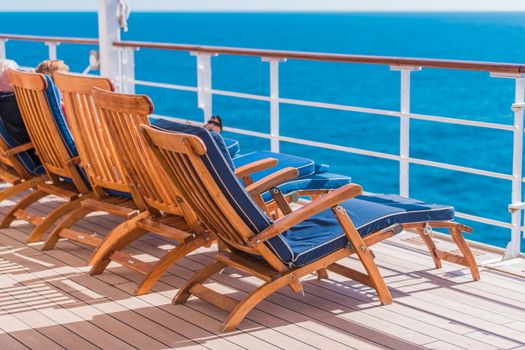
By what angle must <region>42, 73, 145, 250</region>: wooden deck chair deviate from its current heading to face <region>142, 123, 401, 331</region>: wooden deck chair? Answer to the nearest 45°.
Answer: approximately 90° to its right

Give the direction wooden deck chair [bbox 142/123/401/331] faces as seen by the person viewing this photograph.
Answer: facing away from the viewer and to the right of the viewer

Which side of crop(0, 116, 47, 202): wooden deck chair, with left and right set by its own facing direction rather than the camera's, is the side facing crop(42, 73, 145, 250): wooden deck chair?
right

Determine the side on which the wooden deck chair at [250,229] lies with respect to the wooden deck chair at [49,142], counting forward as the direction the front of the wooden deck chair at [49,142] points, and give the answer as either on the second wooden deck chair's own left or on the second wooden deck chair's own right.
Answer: on the second wooden deck chair's own right

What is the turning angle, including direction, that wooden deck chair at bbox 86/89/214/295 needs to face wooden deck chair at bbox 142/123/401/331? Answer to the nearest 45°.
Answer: approximately 90° to its right

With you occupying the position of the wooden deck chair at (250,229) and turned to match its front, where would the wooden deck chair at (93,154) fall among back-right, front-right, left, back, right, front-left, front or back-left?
left

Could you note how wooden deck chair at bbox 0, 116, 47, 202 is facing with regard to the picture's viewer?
facing away from the viewer and to the right of the viewer

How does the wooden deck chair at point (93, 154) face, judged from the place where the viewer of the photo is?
facing away from the viewer and to the right of the viewer

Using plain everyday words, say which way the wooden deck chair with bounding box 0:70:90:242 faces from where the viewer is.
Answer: facing away from the viewer and to the right of the viewer

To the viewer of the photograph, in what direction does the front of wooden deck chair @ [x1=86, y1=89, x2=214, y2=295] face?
facing away from the viewer and to the right of the viewer

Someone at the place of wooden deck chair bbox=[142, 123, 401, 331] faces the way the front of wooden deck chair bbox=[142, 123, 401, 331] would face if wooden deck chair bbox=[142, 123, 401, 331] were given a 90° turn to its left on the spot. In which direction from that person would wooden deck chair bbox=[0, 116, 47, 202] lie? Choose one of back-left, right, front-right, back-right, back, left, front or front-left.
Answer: front
